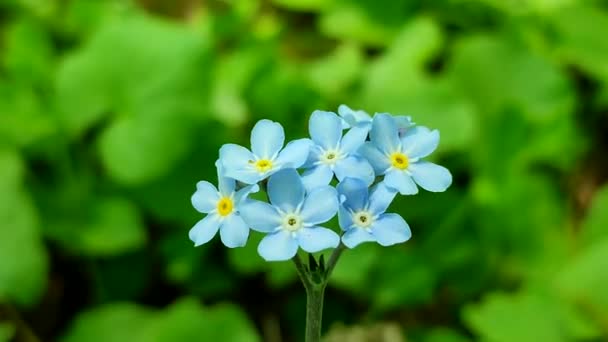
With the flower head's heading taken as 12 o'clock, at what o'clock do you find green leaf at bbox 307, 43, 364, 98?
The green leaf is roughly at 6 o'clock from the flower head.

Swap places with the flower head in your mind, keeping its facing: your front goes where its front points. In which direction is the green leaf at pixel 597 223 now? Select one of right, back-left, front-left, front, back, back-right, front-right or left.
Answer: back-left

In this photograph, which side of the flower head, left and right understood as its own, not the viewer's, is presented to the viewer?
front

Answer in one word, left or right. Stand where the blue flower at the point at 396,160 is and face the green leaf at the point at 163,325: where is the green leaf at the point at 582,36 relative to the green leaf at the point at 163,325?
right

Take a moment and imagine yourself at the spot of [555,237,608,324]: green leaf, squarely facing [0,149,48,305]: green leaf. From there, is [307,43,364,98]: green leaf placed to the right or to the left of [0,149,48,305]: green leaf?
right

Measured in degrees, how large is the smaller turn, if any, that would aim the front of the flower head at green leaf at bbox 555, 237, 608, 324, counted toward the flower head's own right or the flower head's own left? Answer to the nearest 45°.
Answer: approximately 135° to the flower head's own left
